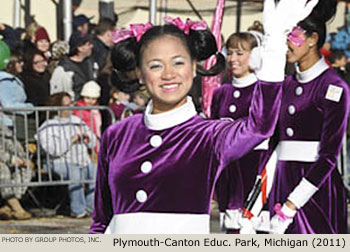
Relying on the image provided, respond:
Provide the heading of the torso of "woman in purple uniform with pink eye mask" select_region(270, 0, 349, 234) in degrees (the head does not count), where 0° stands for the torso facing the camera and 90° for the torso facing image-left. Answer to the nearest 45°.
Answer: approximately 45°

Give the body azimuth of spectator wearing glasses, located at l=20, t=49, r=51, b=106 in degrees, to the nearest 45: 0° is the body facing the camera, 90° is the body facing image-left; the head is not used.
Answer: approximately 315°

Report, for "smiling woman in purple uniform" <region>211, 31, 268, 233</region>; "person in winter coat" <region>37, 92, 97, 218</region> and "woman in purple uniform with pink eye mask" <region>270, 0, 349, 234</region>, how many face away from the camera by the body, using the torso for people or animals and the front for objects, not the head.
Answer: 0

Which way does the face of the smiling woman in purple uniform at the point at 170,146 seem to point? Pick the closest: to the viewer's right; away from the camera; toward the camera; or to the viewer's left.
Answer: toward the camera

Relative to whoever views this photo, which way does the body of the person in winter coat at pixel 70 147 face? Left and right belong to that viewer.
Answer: facing the viewer and to the right of the viewer

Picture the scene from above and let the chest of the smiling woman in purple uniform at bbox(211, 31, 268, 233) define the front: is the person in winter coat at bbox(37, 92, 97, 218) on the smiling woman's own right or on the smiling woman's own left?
on the smiling woman's own right

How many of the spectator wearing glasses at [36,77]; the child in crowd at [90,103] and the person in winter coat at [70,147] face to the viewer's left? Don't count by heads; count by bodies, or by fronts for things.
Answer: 0

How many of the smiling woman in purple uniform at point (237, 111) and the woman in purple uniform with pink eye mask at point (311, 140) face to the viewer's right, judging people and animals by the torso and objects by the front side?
0

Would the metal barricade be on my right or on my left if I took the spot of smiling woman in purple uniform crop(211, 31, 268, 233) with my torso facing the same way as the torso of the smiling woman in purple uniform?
on my right

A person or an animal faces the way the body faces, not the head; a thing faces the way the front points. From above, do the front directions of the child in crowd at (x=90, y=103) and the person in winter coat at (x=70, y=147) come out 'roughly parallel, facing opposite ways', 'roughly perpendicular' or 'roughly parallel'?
roughly parallel

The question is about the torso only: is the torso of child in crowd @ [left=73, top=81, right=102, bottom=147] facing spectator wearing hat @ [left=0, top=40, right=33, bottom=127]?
no

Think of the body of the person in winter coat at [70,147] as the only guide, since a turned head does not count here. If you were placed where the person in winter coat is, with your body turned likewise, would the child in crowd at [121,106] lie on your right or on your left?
on your left

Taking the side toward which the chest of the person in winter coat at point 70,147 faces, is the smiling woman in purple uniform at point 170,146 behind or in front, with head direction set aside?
in front

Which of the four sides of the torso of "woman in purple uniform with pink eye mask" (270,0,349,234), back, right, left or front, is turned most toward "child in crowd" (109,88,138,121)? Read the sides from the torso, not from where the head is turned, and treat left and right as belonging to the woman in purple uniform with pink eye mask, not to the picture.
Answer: right

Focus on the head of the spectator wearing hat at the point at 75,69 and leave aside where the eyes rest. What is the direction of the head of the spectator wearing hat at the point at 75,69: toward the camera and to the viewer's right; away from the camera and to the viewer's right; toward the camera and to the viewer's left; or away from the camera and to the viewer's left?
toward the camera and to the viewer's right

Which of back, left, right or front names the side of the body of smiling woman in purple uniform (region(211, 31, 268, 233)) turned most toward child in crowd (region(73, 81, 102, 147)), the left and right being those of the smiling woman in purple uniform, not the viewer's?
right
